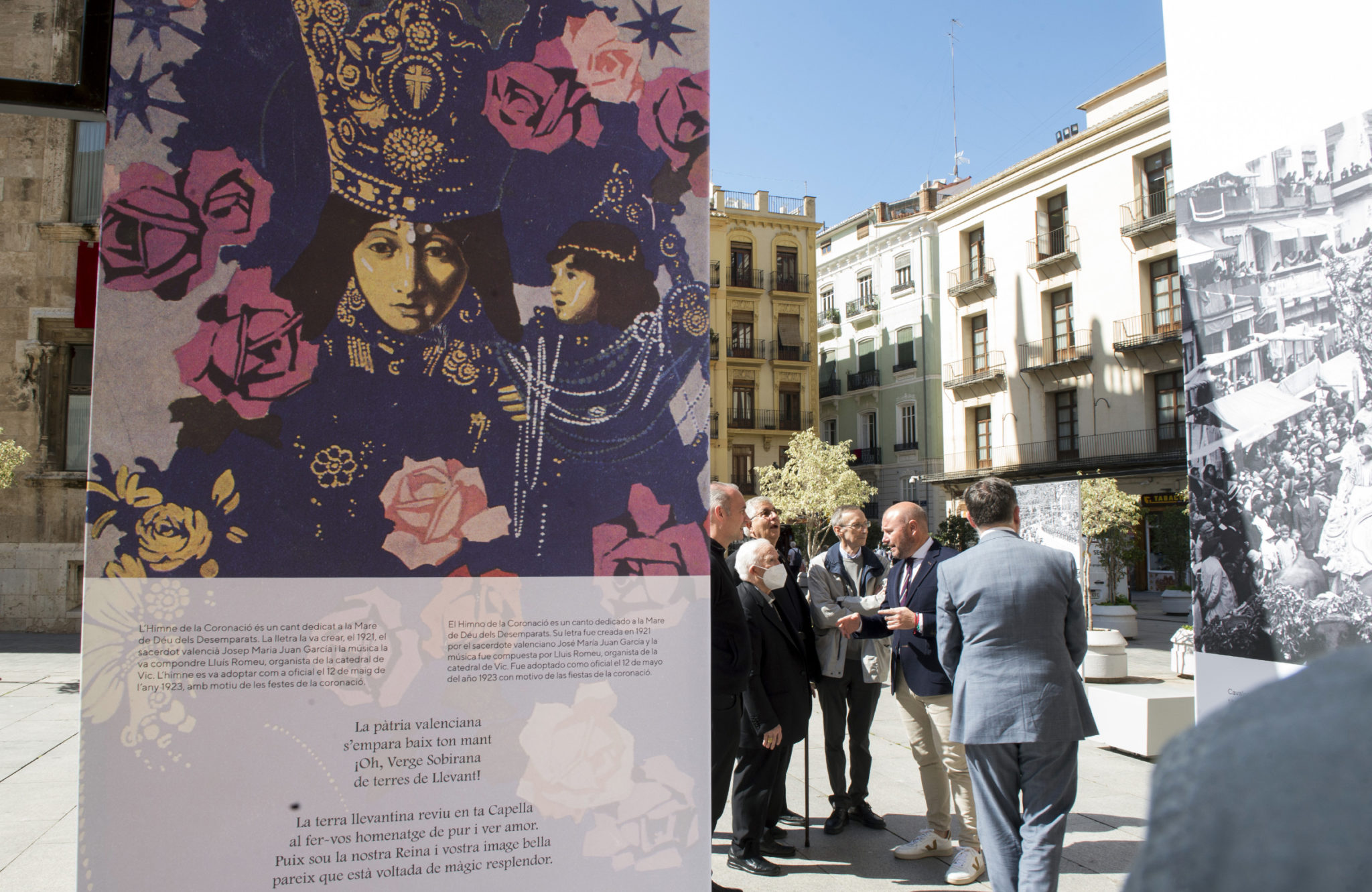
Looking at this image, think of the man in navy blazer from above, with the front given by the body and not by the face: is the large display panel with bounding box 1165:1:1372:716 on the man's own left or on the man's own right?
on the man's own left

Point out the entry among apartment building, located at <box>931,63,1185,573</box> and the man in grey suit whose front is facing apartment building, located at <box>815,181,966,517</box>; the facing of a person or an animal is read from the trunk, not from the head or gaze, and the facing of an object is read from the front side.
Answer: the man in grey suit

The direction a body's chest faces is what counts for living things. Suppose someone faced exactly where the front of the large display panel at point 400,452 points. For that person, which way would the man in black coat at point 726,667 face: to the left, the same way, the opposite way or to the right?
to the left

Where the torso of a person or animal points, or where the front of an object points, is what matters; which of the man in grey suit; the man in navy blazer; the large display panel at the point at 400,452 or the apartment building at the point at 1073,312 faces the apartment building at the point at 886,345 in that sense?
the man in grey suit

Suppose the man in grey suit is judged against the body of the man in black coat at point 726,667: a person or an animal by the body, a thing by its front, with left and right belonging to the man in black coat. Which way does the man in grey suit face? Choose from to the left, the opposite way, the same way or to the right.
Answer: to the left

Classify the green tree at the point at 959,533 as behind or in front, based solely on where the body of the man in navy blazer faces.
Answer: behind

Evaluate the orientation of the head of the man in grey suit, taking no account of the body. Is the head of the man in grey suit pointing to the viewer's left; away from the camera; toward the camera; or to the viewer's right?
away from the camera

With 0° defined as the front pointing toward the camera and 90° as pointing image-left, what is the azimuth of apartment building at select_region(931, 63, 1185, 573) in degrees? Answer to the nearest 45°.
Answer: approximately 45°

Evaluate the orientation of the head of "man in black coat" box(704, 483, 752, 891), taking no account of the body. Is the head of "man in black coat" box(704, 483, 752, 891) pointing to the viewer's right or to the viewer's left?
to the viewer's right
